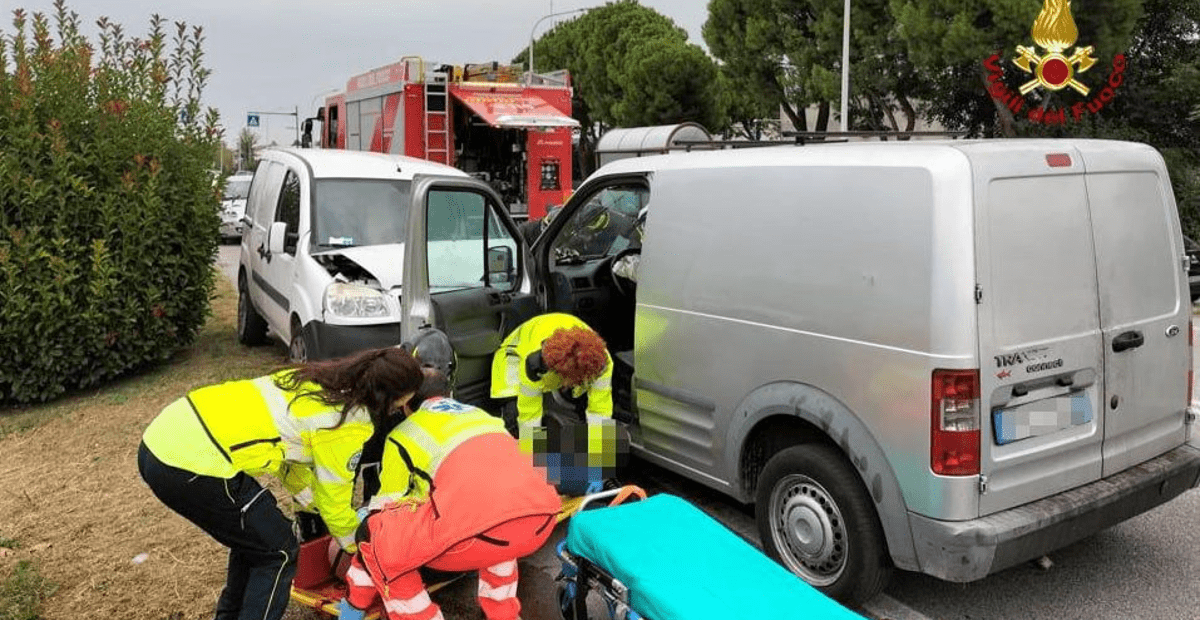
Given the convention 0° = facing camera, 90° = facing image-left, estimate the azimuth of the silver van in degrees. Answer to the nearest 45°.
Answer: approximately 135°

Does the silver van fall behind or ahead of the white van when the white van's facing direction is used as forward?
ahead

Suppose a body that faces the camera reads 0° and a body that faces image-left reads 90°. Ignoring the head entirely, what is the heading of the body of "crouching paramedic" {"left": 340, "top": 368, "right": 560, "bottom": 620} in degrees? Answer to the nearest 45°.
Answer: approximately 135°

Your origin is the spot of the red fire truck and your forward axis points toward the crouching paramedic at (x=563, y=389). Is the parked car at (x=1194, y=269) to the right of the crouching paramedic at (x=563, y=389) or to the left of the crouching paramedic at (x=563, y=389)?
left

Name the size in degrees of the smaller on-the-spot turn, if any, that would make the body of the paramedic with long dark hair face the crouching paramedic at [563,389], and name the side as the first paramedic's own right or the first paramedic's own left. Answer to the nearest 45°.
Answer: approximately 45° to the first paramedic's own left

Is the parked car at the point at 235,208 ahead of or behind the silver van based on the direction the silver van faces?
ahead

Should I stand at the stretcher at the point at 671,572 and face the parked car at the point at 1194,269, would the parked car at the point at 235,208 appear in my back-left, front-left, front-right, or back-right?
front-left

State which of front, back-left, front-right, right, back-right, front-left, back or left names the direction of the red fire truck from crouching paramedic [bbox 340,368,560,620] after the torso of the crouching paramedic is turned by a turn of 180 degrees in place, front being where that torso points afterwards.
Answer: back-left

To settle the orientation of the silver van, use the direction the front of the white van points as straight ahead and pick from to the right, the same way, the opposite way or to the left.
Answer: the opposite way

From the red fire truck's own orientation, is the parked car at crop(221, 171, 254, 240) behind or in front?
in front

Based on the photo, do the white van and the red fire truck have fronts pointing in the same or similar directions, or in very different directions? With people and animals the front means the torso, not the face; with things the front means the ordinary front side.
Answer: very different directions

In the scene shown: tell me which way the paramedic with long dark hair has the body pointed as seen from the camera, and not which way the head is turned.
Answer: to the viewer's right
